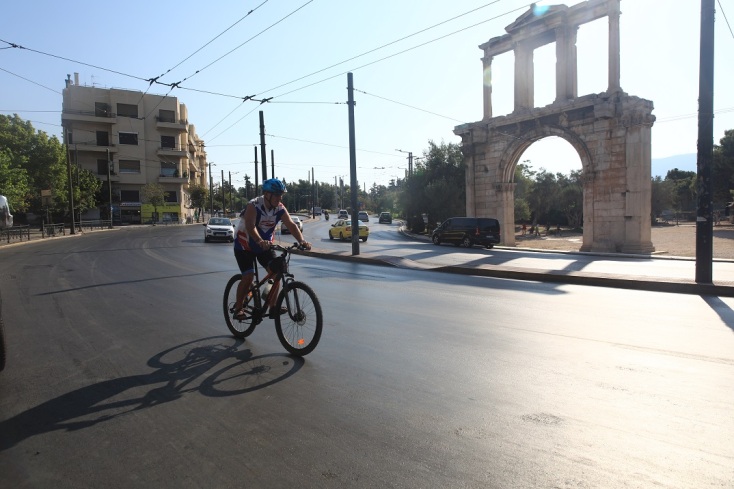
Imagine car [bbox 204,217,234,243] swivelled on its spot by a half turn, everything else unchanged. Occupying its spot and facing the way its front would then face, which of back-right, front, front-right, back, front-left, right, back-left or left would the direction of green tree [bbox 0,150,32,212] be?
front-left

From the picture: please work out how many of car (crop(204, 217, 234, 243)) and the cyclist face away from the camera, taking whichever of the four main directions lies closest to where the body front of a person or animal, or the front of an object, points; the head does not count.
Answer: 0

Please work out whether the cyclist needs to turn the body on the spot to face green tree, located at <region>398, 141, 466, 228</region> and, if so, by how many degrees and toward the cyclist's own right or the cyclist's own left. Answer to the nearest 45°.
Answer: approximately 135° to the cyclist's own left

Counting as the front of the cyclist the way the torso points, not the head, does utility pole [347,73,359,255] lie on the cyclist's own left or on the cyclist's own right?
on the cyclist's own left

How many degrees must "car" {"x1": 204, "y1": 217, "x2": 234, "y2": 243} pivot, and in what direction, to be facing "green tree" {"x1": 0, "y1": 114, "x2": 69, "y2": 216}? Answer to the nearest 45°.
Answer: approximately 135° to its right

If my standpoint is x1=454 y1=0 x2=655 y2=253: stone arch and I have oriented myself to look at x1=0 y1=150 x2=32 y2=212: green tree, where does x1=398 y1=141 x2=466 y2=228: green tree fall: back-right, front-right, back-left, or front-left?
front-right

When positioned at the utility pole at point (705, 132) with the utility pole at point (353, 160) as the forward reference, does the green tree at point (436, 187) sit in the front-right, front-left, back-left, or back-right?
front-right

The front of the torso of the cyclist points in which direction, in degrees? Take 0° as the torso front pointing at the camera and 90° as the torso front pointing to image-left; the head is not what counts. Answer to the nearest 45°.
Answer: approximately 315°

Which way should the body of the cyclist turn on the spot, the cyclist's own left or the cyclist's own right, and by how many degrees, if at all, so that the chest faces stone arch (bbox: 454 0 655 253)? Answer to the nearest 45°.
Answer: approximately 90° to the cyclist's own left

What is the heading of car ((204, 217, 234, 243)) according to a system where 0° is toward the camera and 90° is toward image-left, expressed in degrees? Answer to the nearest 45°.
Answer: approximately 0°

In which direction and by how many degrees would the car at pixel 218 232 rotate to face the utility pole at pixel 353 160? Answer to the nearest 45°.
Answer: approximately 45° to its left

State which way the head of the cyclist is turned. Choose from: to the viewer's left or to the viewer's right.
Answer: to the viewer's right
